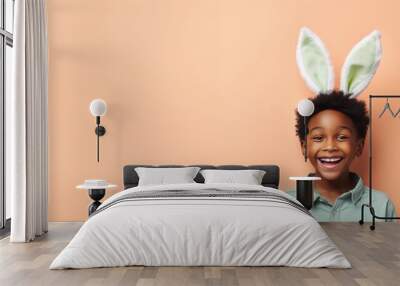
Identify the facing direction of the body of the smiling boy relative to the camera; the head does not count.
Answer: toward the camera

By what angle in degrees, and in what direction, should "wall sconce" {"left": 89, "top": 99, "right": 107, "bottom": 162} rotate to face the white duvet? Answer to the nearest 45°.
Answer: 0° — it already faces it

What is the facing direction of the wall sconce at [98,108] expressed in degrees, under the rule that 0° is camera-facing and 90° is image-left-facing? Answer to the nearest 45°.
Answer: approximately 0°

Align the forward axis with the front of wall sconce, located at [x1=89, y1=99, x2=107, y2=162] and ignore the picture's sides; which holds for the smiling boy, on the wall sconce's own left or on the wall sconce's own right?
on the wall sconce's own left

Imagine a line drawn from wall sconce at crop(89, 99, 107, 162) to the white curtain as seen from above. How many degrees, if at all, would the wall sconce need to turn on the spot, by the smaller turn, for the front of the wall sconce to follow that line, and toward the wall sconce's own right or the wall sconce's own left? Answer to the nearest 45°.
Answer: approximately 45° to the wall sconce's own right

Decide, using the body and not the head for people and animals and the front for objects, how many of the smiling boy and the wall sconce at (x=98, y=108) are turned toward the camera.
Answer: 2

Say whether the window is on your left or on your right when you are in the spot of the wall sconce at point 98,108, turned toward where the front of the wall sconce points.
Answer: on your right
